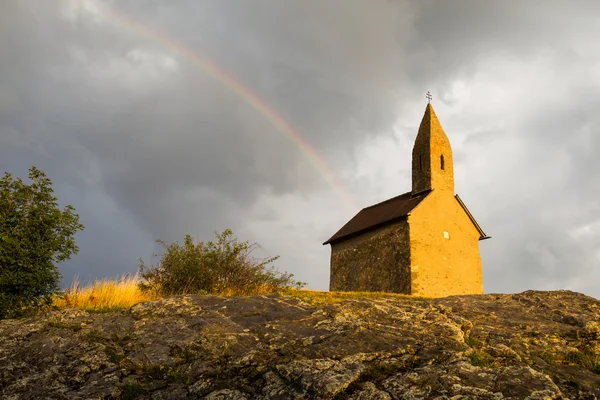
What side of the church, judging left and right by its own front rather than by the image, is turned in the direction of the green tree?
right

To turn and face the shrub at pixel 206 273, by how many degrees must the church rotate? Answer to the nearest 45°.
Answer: approximately 90° to its right

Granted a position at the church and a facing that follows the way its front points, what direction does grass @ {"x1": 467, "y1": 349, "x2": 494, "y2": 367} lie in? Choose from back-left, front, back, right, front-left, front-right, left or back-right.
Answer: front-right

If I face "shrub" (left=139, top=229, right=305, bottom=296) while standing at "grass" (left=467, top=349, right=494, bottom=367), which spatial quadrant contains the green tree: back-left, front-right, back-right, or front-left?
front-left

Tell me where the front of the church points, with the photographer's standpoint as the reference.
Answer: facing the viewer and to the right of the viewer

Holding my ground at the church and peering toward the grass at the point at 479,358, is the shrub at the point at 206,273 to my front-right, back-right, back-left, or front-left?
front-right

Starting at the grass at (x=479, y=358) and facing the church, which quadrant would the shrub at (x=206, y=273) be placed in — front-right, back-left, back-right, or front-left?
front-left
